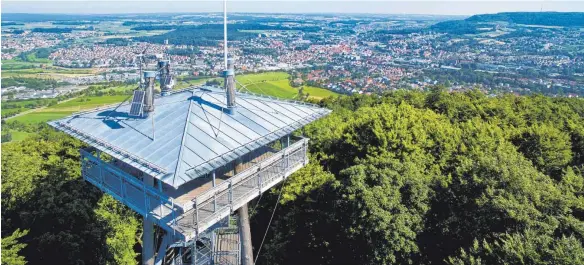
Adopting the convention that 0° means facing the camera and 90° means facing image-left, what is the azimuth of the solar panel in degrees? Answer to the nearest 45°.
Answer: approximately 45°
